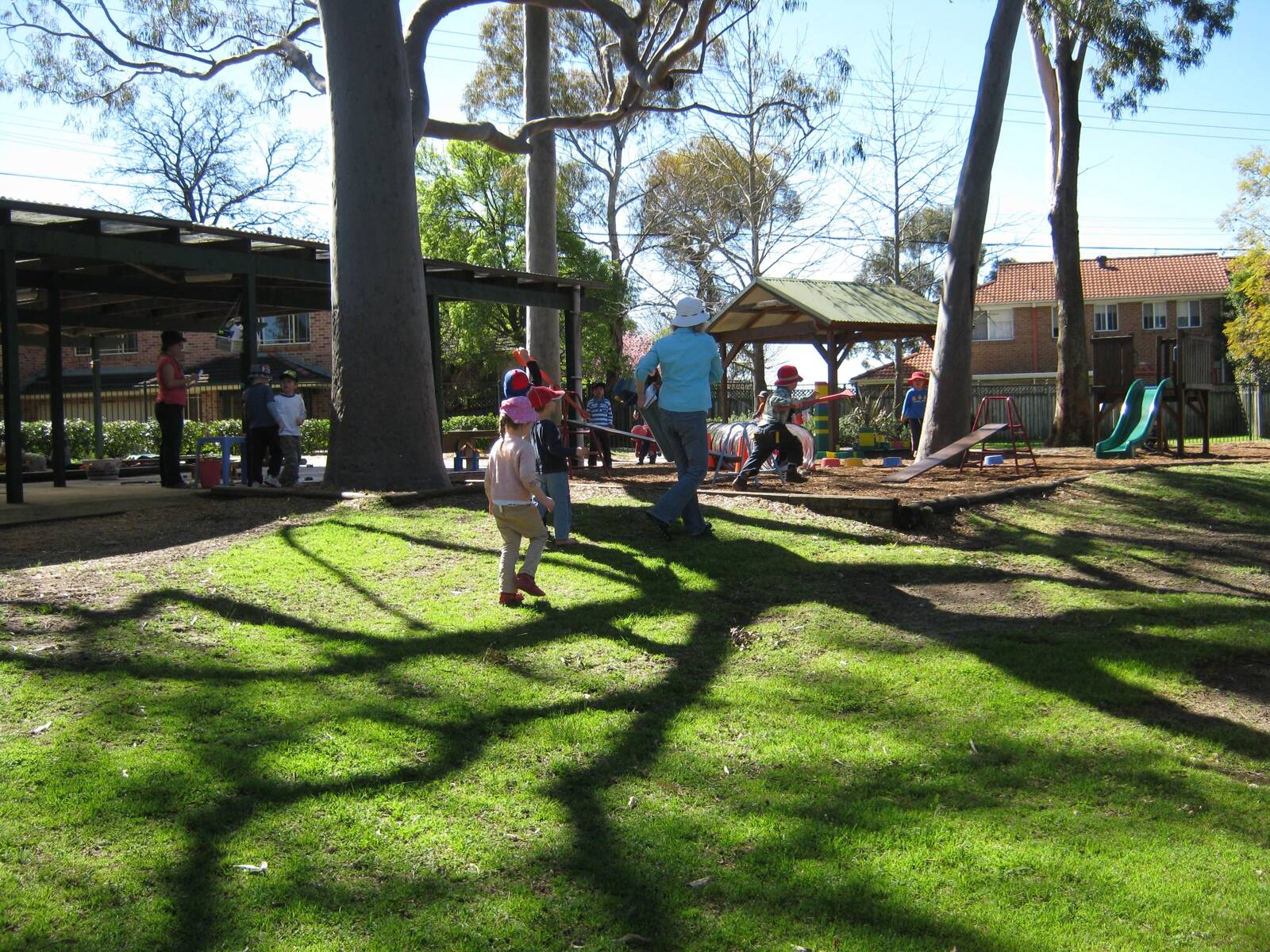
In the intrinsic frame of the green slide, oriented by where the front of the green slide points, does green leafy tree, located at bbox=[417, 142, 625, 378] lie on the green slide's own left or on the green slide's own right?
on the green slide's own right

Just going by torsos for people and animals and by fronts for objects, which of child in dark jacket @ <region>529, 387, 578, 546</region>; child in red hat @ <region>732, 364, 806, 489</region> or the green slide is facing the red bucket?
the green slide

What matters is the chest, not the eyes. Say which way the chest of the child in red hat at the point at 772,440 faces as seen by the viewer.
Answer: to the viewer's right

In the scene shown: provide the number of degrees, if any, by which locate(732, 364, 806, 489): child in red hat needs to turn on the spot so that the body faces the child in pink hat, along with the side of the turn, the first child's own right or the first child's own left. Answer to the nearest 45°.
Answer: approximately 90° to the first child's own right

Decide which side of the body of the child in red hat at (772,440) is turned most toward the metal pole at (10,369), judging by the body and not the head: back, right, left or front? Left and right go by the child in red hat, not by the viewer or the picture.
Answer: back

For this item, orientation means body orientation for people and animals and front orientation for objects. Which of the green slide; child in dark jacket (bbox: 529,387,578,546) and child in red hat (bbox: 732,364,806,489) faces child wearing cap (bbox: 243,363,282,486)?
the green slide

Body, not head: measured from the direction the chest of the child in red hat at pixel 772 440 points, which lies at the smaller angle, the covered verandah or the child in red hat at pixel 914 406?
the child in red hat

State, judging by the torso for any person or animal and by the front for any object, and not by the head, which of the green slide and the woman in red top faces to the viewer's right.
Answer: the woman in red top

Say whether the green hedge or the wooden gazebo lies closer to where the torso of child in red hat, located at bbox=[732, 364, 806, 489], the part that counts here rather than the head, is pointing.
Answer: the wooden gazebo

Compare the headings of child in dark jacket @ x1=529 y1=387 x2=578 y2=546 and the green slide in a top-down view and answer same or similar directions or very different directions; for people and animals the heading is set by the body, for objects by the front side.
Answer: very different directions

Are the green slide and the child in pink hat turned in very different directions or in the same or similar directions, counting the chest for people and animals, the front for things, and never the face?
very different directions

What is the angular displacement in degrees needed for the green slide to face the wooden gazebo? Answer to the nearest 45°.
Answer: approximately 90° to its right

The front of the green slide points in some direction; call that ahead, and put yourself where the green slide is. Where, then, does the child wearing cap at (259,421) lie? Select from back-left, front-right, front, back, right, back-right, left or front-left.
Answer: front

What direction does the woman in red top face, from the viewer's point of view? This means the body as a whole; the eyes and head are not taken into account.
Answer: to the viewer's right
